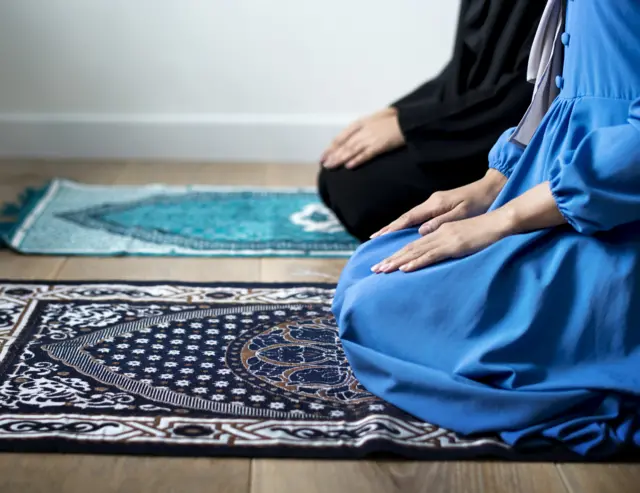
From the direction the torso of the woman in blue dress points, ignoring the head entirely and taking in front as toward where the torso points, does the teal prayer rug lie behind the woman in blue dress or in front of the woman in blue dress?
in front

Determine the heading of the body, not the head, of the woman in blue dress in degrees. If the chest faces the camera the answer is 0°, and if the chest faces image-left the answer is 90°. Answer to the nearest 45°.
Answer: approximately 90°
